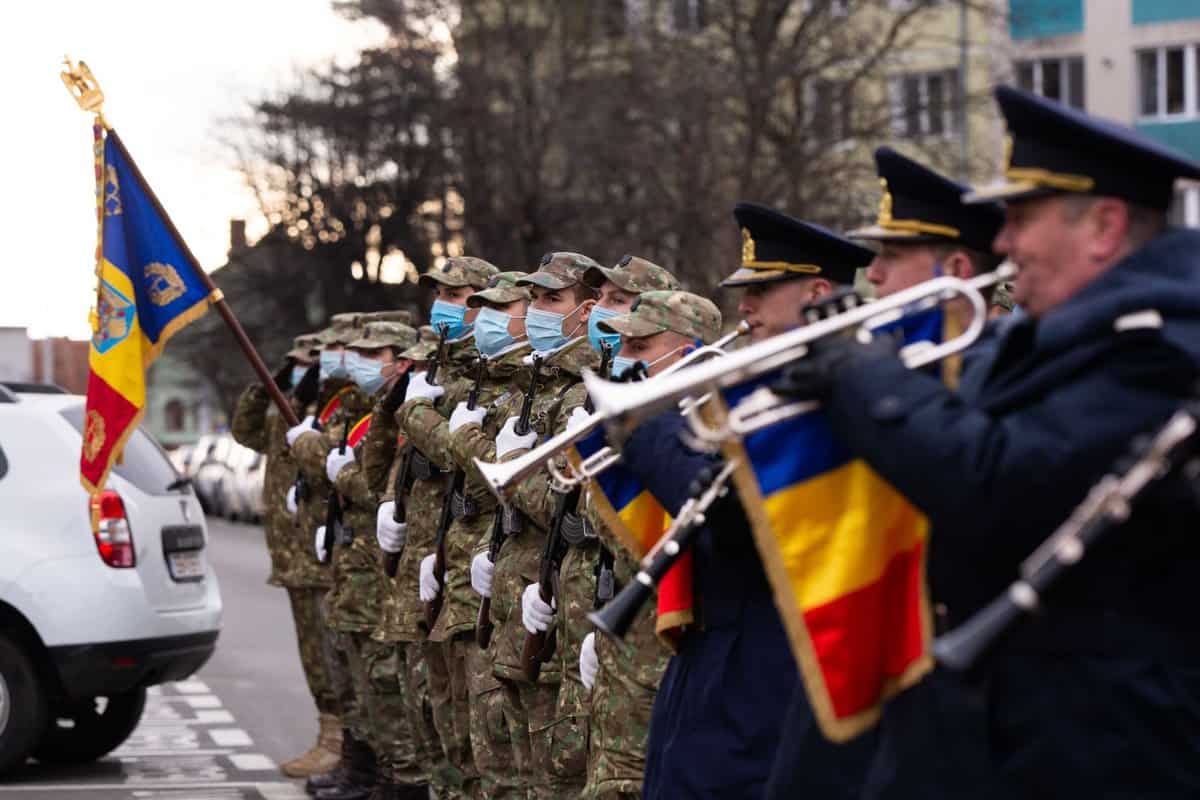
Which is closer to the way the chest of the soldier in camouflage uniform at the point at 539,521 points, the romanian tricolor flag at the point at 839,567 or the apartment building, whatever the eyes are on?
the romanian tricolor flag

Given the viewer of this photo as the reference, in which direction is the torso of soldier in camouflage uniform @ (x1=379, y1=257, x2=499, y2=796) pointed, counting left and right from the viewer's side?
facing the viewer and to the left of the viewer

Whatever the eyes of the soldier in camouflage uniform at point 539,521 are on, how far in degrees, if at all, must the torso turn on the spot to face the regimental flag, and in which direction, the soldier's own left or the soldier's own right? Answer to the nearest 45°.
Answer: approximately 90° to the soldier's own right

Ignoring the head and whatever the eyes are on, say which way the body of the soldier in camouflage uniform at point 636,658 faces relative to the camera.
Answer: to the viewer's left

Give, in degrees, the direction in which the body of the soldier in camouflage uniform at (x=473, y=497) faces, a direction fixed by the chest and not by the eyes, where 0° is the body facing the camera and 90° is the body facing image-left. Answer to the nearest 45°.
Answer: approximately 45°

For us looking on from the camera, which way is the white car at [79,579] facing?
facing away from the viewer and to the left of the viewer

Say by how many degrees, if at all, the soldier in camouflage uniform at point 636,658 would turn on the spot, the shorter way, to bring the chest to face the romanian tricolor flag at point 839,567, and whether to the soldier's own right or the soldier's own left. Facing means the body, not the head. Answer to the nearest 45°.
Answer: approximately 90° to the soldier's own left

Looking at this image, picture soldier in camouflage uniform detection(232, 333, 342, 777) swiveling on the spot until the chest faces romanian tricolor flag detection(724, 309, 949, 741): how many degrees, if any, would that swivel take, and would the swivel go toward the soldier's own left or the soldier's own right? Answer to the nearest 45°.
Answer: approximately 45° to the soldier's own left
